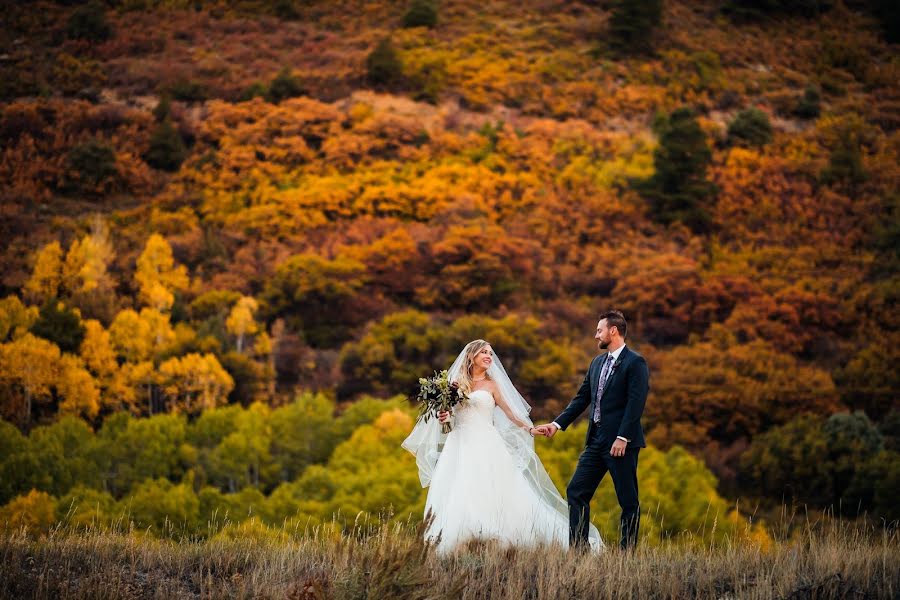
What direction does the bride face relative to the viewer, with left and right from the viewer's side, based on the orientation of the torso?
facing the viewer

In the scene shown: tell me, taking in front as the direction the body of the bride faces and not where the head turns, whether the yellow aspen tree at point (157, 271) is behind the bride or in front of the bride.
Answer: behind

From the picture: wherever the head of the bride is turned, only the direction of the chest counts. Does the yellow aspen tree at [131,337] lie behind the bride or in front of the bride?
behind

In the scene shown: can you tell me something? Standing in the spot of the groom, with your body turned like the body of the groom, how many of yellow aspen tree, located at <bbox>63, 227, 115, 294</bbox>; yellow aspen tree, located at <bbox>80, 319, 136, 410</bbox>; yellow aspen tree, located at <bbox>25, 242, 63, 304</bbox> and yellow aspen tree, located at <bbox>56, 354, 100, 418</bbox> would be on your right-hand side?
4

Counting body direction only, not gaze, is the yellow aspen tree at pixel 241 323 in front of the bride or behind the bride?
behind

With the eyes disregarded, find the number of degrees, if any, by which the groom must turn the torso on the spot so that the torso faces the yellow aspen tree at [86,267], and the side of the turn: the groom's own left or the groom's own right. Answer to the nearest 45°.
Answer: approximately 90° to the groom's own right

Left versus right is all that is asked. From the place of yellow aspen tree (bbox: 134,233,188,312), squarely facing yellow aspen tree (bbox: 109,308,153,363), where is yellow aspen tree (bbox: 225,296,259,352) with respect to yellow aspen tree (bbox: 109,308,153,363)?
left

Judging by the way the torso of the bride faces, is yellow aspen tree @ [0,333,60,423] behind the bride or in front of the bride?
behind

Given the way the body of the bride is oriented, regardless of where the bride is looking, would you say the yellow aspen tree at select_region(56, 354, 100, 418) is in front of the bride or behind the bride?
behind

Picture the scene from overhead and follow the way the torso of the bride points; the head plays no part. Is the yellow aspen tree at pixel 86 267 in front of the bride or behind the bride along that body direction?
behind

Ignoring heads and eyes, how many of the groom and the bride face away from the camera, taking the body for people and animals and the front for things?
0

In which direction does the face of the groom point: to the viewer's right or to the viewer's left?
to the viewer's left

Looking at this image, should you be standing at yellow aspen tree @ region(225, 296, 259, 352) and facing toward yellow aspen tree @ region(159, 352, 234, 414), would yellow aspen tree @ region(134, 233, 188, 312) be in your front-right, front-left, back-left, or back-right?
back-right

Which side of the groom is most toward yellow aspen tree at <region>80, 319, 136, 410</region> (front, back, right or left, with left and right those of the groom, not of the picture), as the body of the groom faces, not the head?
right
